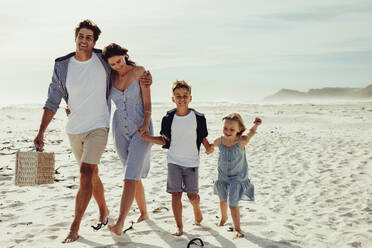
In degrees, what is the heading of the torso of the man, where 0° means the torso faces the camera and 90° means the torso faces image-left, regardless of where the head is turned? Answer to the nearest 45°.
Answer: approximately 0°

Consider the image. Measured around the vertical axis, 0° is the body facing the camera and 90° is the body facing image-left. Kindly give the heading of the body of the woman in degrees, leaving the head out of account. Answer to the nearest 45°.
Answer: approximately 45°

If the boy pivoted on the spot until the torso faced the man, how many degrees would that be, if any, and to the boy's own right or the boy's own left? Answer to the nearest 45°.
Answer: approximately 90° to the boy's own right

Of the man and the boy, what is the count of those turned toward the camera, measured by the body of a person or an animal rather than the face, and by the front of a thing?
2

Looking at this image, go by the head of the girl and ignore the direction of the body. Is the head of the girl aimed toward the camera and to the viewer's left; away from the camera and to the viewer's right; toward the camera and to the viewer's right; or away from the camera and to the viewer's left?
toward the camera and to the viewer's left

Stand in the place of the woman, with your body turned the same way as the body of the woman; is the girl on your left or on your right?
on your left
